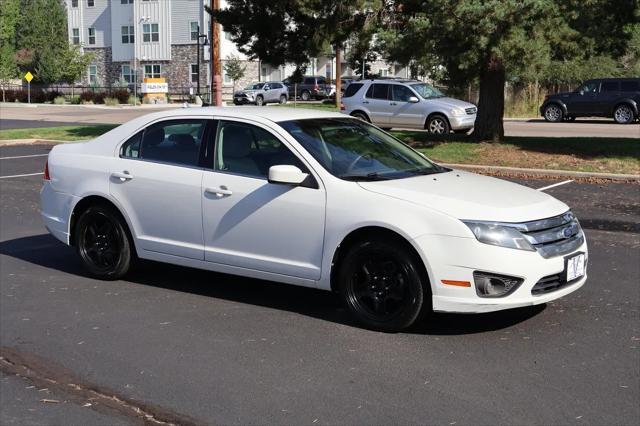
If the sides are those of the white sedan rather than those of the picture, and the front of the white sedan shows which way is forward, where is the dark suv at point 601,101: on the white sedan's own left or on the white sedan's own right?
on the white sedan's own left

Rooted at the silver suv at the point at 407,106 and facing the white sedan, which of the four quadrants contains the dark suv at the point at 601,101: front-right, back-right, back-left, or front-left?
back-left

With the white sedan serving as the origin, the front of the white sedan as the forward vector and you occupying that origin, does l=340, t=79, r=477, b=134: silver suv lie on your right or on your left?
on your left

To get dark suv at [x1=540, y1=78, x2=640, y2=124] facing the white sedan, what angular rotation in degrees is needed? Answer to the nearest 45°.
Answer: approximately 90° to its left

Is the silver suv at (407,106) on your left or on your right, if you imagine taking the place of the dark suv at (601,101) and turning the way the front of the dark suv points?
on your left

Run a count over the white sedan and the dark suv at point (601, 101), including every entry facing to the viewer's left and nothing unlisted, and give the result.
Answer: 1

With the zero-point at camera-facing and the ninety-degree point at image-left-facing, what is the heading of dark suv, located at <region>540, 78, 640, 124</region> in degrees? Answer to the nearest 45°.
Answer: approximately 90°

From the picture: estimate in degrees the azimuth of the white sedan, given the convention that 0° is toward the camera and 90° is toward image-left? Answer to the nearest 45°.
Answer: approximately 315°

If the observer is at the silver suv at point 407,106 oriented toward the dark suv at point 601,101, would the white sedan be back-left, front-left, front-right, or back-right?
back-right

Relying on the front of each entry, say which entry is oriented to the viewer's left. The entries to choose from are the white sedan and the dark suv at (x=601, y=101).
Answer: the dark suv
